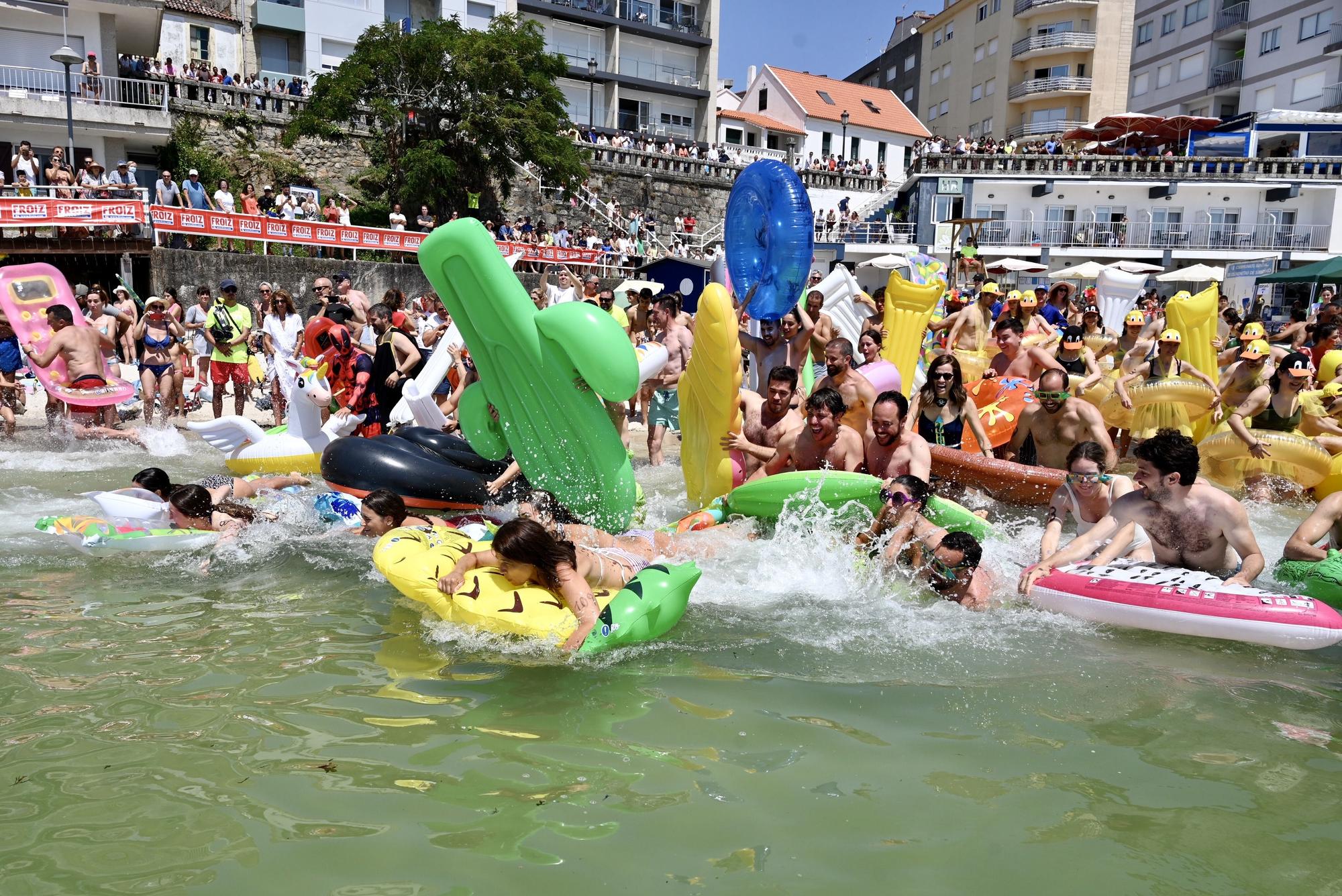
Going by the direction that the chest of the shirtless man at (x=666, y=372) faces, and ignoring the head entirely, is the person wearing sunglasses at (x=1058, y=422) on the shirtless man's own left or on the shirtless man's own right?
on the shirtless man's own left

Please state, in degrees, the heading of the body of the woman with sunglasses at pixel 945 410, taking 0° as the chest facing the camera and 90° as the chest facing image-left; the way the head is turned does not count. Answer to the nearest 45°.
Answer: approximately 0°

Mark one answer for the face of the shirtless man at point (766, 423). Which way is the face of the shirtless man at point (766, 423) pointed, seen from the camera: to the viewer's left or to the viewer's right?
to the viewer's left

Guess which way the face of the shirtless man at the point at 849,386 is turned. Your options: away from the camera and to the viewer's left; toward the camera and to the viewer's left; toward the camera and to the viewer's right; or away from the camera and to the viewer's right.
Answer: toward the camera and to the viewer's left

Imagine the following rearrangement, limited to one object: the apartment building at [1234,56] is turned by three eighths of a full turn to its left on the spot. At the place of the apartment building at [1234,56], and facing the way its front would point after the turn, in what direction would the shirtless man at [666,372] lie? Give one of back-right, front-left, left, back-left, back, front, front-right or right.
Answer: right

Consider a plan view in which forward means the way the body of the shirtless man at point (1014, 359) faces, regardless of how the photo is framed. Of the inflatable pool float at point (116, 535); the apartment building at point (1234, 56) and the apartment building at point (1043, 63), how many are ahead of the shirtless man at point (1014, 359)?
1

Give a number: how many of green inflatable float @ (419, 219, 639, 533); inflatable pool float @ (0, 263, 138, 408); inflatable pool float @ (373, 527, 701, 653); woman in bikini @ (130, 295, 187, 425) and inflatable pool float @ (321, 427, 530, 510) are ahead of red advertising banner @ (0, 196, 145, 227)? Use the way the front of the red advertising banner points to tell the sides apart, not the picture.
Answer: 5
